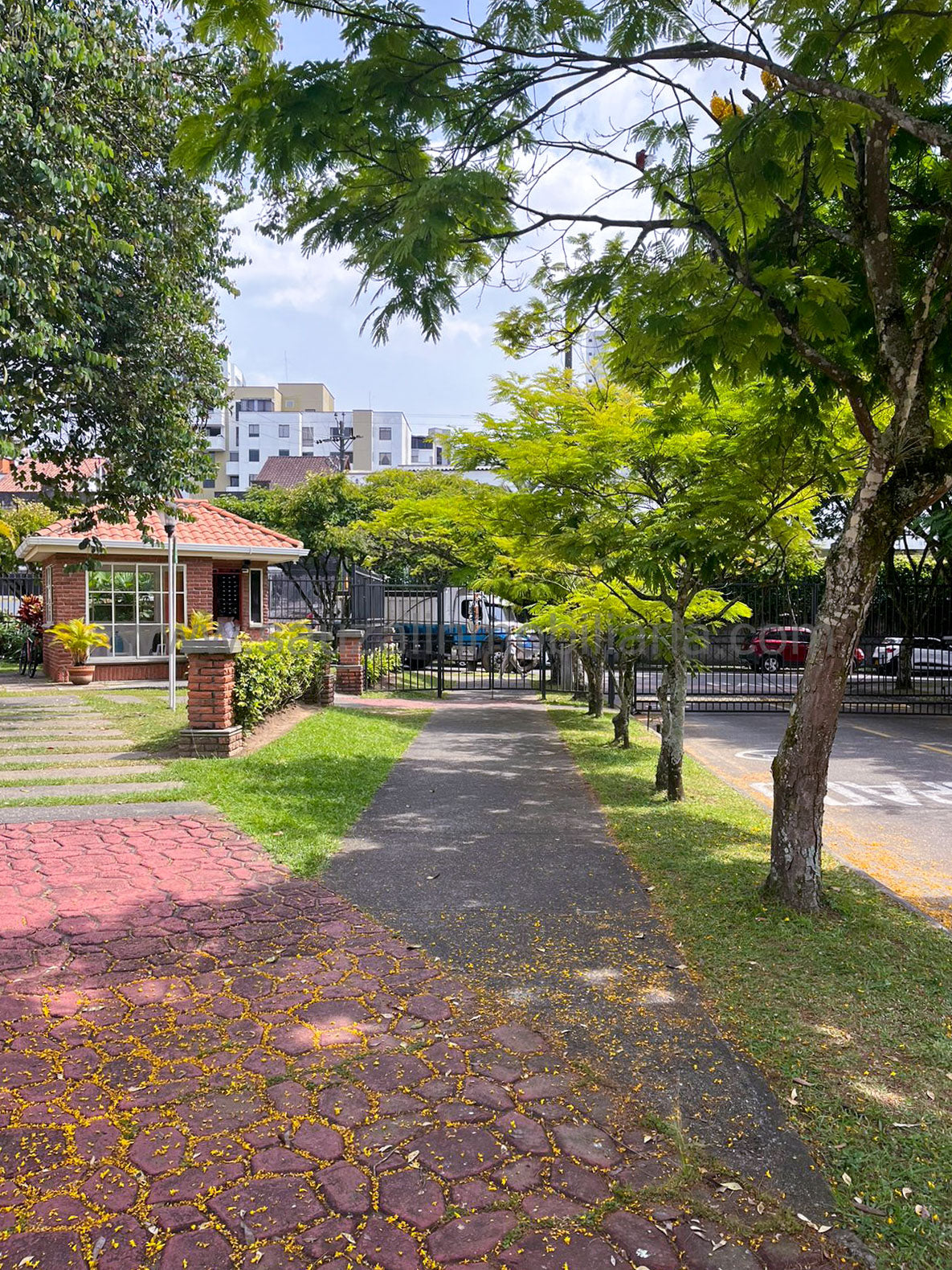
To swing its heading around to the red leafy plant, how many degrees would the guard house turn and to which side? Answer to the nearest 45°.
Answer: approximately 135° to its right

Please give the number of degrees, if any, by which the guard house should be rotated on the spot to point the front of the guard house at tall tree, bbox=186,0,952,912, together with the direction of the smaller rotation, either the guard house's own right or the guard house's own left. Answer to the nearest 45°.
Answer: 0° — it already faces it

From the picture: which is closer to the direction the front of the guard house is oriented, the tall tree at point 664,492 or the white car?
the tall tree

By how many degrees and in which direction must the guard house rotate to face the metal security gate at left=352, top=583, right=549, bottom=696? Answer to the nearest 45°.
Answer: approximately 90° to its left

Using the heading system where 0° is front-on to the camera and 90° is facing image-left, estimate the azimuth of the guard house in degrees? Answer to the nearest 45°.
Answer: approximately 0°

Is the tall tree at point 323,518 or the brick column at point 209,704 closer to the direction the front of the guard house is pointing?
the brick column

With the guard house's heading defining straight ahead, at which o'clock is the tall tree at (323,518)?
The tall tree is roughly at 7 o'clock from the guard house.

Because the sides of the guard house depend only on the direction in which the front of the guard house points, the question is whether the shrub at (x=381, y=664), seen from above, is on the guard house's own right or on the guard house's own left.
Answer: on the guard house's own left

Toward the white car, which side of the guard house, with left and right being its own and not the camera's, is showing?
left

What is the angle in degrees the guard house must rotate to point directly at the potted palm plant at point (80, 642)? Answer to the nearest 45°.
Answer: approximately 45° to its right

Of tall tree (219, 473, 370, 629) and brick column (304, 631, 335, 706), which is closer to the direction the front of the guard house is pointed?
the brick column

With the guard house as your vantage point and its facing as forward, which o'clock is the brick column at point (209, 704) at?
The brick column is roughly at 12 o'clock from the guard house.

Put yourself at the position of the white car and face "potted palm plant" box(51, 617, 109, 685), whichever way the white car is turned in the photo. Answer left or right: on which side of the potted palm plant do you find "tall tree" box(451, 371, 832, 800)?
left
